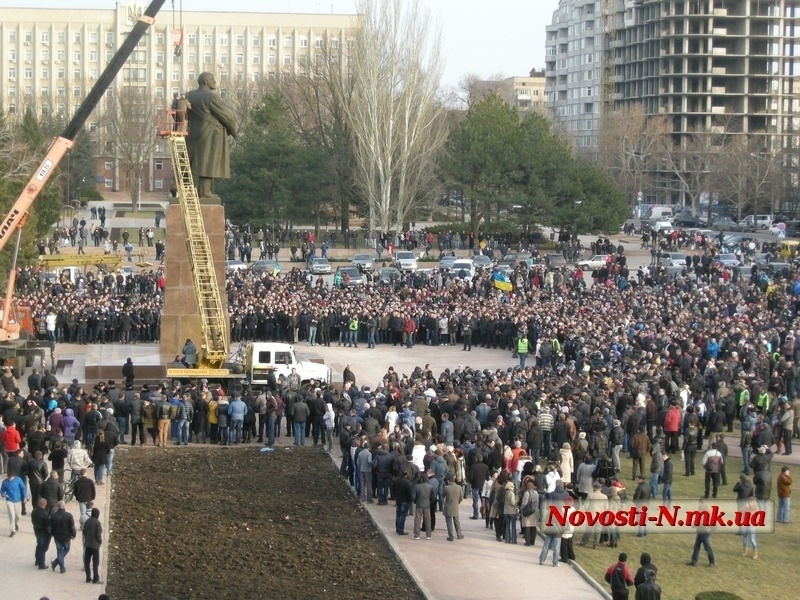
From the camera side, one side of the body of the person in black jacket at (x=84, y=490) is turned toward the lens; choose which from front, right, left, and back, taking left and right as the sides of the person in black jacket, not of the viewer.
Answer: back

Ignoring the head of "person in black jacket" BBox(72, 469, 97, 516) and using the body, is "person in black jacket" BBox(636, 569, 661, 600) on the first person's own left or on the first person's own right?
on the first person's own right

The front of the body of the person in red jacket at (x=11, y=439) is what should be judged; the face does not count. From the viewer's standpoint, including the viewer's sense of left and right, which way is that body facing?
facing away from the viewer

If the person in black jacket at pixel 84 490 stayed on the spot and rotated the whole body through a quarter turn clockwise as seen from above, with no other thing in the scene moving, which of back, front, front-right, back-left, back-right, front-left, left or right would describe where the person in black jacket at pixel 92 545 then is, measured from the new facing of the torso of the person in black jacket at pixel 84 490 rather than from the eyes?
right

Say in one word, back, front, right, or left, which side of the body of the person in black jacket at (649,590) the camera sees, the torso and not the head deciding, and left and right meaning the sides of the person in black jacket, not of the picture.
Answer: back

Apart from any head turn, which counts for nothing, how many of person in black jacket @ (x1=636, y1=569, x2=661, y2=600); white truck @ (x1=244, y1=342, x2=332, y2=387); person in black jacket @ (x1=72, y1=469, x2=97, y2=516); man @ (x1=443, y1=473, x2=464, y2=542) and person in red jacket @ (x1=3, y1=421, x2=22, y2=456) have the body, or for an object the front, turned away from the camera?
4

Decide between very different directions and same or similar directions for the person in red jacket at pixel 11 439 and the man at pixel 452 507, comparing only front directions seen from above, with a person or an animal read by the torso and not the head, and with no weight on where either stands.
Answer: same or similar directions

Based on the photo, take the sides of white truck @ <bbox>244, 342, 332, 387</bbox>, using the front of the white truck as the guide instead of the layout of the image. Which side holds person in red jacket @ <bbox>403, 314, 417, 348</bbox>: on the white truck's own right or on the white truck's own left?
on the white truck's own left

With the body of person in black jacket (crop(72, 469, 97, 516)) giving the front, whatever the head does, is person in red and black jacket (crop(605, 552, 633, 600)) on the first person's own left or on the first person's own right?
on the first person's own right

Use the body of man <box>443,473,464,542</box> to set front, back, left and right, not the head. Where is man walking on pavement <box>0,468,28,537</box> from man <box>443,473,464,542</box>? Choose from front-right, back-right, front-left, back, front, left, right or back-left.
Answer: left

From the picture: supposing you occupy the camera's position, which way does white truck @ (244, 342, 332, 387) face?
facing to the right of the viewer

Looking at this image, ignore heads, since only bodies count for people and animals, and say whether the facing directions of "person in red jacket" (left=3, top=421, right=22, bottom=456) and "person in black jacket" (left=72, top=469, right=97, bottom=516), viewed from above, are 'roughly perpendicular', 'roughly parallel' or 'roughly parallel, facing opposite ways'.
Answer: roughly parallel

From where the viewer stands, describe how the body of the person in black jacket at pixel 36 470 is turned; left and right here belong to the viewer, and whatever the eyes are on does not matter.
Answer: facing away from the viewer

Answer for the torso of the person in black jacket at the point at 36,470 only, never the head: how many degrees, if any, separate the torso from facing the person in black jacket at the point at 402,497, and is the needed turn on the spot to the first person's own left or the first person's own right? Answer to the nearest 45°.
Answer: approximately 90° to the first person's own right

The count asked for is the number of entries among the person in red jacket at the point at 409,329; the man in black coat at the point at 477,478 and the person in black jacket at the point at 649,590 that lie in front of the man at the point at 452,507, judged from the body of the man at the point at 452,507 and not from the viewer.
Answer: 2

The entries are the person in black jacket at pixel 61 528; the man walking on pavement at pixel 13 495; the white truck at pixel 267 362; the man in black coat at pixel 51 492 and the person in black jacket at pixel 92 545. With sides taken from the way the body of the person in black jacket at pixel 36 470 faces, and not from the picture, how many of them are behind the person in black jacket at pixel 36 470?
4

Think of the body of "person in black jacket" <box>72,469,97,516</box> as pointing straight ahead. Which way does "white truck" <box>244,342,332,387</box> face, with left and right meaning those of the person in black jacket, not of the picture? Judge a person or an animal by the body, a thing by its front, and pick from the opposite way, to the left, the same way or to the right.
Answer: to the right
